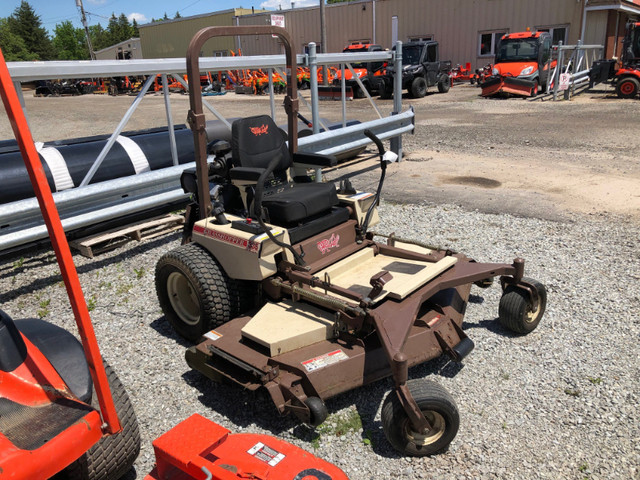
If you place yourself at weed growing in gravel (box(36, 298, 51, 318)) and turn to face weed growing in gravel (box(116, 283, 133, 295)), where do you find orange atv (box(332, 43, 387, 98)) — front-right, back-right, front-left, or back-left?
front-left

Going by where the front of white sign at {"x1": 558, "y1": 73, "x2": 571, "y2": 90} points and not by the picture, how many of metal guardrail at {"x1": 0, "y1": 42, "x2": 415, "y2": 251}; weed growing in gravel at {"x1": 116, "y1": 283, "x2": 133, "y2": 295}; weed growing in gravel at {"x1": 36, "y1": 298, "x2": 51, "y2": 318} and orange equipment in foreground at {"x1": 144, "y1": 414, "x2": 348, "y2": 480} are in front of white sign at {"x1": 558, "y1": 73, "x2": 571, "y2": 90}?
4

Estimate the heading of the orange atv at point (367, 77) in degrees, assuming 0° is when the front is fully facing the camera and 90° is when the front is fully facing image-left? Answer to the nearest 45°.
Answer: approximately 45°

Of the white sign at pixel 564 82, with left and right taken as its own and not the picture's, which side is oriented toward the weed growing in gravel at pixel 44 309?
front

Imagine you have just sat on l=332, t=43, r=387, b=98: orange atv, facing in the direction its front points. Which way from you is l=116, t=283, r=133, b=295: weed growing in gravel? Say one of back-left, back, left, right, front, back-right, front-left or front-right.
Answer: front-left

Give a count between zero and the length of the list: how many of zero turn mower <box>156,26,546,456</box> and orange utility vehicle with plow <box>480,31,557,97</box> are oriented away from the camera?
0

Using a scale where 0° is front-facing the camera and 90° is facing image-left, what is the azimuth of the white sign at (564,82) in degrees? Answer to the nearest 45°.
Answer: approximately 0°

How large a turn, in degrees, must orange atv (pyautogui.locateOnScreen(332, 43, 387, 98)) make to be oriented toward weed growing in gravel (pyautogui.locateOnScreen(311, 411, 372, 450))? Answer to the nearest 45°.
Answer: approximately 45° to its left

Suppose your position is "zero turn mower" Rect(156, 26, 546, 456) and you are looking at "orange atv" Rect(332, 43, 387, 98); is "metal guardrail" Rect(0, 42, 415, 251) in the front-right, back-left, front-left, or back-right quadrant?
front-left

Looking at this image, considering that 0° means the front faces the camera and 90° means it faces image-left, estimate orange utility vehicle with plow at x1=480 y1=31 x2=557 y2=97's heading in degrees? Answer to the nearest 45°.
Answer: approximately 45°

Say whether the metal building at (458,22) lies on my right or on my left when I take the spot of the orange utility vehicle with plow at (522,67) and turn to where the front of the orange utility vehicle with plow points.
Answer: on my right

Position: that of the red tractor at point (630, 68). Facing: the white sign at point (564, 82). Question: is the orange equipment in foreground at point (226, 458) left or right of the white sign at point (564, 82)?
left

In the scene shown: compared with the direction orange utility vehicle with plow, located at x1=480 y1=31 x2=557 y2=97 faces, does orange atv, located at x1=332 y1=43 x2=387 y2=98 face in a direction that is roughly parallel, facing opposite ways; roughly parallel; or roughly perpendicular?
roughly parallel

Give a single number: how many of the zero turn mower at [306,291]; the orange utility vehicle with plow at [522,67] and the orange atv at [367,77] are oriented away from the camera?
0

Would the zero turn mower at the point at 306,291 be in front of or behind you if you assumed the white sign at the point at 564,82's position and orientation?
in front
